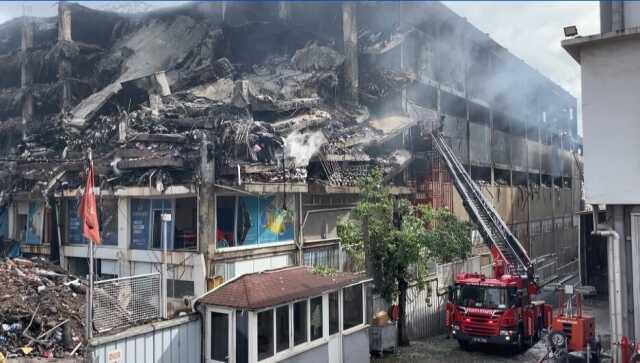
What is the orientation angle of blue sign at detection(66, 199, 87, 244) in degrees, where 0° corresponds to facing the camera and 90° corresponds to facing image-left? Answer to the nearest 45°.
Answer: approximately 0°

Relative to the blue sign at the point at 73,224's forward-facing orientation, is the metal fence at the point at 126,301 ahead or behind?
ahead

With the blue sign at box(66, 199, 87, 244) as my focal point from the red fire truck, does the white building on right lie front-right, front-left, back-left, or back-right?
back-left

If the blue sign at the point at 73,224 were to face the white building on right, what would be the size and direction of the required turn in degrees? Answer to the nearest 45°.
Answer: approximately 45° to its left

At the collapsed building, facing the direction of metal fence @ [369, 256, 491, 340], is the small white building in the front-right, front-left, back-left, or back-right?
front-right

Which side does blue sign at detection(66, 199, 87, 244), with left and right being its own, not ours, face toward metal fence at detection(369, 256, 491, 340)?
left

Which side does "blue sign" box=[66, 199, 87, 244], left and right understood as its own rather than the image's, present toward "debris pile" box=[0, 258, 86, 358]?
front

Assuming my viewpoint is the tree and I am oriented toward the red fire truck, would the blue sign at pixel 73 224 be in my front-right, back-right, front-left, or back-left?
back-left

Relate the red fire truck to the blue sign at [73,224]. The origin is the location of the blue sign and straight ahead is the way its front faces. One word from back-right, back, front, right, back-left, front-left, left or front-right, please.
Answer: front-left

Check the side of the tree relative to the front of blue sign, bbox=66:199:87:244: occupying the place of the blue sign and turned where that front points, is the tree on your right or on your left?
on your left

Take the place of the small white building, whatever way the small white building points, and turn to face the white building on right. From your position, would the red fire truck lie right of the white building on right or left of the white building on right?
left

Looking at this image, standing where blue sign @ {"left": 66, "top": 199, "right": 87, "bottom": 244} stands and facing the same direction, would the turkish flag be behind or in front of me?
in front
